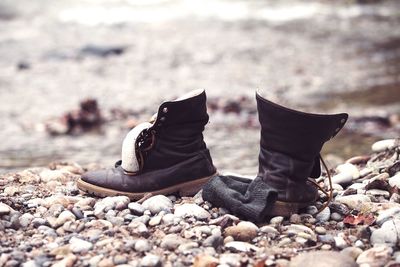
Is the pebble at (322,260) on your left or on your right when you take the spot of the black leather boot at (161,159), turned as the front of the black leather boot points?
on your left

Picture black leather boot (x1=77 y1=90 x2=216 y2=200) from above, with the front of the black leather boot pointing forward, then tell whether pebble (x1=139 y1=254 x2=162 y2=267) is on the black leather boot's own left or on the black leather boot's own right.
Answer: on the black leather boot's own left

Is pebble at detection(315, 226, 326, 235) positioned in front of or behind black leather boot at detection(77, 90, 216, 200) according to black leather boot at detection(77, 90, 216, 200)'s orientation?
behind

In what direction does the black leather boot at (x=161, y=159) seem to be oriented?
to the viewer's left

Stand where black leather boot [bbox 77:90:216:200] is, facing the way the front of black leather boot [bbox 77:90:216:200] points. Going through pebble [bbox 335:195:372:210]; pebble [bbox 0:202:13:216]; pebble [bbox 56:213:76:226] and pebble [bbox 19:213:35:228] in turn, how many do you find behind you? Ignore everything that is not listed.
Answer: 1

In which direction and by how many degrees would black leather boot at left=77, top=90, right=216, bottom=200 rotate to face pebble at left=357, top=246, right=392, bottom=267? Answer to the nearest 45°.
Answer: approximately 135° to its left

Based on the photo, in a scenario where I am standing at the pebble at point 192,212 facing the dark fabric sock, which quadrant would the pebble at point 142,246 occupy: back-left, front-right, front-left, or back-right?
back-right

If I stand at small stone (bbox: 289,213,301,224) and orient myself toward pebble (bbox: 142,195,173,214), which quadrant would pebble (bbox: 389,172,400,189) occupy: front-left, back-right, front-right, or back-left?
back-right

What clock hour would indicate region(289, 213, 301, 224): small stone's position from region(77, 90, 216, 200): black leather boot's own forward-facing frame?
The small stone is roughly at 7 o'clock from the black leather boot.

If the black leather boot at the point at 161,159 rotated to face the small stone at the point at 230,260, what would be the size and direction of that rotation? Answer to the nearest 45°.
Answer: approximately 90° to its left

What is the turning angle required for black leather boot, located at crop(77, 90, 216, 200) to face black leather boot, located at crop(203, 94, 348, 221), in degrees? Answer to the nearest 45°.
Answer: approximately 135° to its left

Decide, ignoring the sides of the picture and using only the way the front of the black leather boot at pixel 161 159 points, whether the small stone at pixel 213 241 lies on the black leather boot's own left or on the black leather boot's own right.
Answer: on the black leather boot's own left

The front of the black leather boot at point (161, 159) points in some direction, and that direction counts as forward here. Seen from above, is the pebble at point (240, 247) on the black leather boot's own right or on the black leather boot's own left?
on the black leather boot's own left
